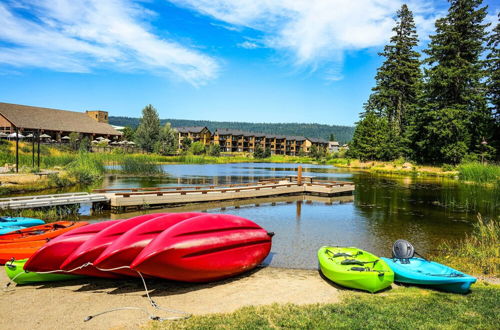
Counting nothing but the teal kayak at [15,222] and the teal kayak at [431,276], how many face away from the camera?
0

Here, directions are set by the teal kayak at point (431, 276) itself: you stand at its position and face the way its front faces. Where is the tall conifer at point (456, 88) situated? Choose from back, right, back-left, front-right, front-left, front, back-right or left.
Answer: back-left

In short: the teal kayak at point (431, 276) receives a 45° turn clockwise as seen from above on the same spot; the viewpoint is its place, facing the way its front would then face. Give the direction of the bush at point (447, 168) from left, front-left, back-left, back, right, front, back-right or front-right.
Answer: back

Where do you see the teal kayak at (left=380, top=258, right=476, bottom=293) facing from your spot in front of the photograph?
facing the viewer and to the right of the viewer
